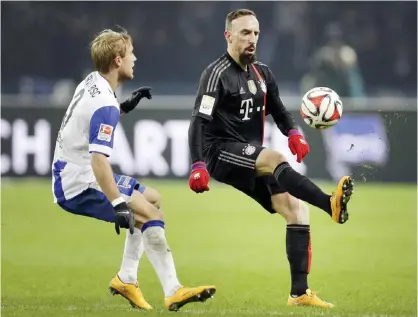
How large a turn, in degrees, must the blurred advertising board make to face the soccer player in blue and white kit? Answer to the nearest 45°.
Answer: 0° — it already faces them

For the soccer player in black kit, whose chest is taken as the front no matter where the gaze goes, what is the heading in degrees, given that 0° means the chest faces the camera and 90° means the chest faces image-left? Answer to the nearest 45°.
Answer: approximately 315°

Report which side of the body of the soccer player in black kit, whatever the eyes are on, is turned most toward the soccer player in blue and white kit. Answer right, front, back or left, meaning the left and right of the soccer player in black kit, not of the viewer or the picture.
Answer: right

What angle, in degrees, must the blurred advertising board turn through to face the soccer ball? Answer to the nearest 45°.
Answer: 0° — it already faces it

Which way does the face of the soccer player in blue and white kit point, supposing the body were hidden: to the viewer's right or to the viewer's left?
to the viewer's right

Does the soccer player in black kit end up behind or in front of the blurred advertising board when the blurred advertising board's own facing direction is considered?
in front

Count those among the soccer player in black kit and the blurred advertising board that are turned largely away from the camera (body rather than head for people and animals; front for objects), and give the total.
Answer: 0

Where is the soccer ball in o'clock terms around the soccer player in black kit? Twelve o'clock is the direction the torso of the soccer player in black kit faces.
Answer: The soccer ball is roughly at 10 o'clock from the soccer player in black kit.

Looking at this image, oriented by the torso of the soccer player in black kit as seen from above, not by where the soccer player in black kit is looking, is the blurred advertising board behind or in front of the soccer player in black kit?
behind

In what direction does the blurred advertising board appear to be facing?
toward the camera

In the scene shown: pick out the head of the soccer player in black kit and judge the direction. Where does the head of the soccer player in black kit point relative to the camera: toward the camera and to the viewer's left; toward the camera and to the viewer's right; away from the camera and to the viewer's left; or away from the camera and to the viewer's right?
toward the camera and to the viewer's right
